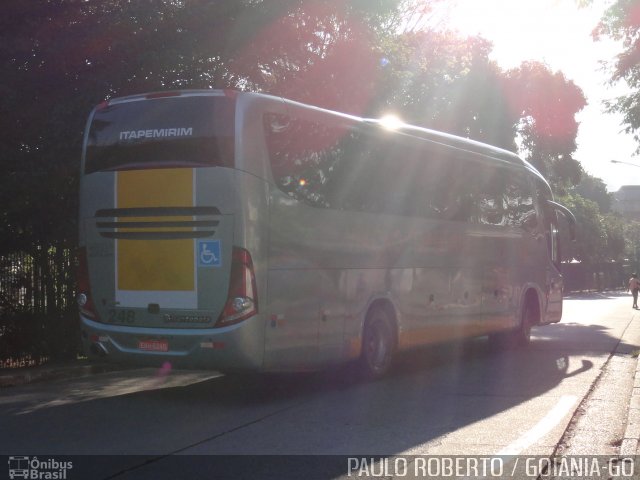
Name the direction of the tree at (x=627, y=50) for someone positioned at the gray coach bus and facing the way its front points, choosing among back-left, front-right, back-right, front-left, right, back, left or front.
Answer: front

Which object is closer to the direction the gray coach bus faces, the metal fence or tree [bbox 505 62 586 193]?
the tree

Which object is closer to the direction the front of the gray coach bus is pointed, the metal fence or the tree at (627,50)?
the tree

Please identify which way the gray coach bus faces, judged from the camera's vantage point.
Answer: facing away from the viewer and to the right of the viewer

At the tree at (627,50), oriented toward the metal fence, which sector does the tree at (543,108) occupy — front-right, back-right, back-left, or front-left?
back-right

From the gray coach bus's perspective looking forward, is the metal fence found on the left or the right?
on its left

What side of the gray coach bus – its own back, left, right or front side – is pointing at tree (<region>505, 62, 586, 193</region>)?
front
